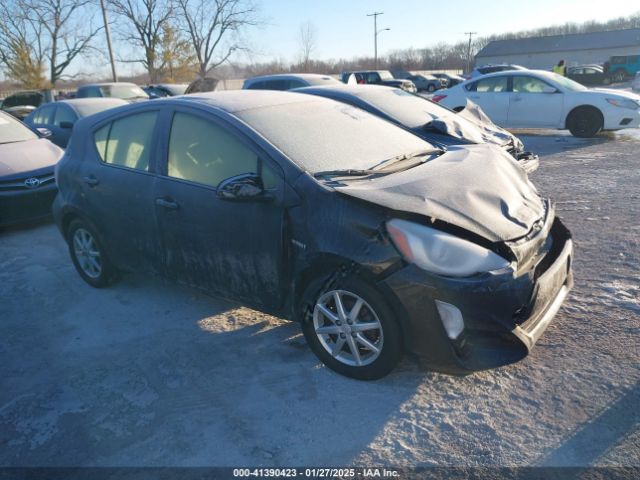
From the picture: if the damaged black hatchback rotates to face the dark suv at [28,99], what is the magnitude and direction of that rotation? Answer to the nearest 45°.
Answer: approximately 180°

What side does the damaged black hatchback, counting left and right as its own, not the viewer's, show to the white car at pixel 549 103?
left

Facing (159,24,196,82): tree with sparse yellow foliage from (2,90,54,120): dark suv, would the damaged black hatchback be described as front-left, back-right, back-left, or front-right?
back-right

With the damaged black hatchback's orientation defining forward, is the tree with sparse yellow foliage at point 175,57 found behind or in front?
behind

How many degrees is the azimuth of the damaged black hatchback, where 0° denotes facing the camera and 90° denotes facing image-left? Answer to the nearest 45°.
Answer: approximately 315°

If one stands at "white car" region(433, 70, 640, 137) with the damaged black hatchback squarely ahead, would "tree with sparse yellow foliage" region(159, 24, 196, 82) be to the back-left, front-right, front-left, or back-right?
back-right
